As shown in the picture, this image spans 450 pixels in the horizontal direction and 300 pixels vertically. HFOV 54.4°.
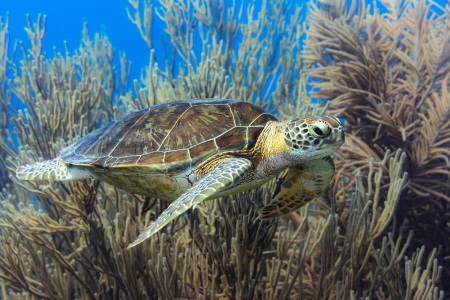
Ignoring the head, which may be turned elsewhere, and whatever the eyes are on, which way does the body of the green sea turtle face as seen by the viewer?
to the viewer's right
